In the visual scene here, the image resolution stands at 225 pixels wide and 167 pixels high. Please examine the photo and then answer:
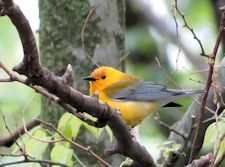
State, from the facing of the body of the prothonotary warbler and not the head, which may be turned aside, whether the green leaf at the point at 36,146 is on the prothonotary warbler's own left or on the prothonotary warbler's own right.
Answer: on the prothonotary warbler's own left

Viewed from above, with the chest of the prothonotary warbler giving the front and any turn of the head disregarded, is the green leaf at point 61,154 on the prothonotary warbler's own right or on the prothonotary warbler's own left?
on the prothonotary warbler's own left

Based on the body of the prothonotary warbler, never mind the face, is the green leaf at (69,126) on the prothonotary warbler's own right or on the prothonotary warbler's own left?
on the prothonotary warbler's own left

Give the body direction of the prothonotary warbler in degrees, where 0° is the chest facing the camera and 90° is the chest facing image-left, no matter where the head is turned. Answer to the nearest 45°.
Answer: approximately 90°
